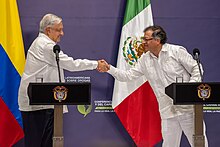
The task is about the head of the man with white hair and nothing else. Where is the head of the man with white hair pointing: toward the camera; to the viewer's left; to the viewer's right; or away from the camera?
to the viewer's right

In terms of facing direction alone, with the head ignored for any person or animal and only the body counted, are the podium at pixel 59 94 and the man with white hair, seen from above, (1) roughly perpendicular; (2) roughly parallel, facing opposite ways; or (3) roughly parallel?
roughly perpendicular

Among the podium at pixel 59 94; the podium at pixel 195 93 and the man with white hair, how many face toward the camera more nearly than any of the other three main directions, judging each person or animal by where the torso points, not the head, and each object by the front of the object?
2

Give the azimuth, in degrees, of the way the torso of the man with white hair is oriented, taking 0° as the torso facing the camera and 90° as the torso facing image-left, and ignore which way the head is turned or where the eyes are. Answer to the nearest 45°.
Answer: approximately 270°

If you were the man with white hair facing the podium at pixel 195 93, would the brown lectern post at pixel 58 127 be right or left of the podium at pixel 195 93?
right

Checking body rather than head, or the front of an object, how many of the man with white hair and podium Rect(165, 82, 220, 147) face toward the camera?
1

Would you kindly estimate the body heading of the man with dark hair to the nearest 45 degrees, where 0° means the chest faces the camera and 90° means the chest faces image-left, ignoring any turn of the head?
approximately 45°

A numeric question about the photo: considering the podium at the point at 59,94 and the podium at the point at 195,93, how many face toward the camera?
2

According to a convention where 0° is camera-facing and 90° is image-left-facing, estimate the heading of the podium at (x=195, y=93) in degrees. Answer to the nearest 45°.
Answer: approximately 0°

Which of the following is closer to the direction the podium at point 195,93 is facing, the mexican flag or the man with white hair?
the man with white hair

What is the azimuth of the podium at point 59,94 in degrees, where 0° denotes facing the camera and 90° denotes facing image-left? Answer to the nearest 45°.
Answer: approximately 0°

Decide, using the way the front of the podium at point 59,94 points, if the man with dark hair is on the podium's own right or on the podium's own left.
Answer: on the podium's own left

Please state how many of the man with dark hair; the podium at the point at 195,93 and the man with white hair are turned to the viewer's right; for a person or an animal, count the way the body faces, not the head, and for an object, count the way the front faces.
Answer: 1

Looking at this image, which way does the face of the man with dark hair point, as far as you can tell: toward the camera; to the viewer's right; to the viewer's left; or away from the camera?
to the viewer's left
